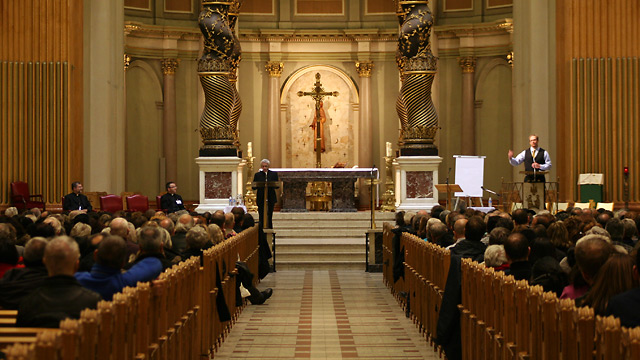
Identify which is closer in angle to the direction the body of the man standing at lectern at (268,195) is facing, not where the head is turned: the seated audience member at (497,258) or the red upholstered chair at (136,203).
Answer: the seated audience member

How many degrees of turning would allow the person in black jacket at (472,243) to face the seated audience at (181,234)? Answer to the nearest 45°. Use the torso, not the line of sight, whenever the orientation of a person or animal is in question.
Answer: approximately 90° to their left

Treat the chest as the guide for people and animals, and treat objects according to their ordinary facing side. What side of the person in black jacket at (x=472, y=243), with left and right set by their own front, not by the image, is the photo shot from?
back

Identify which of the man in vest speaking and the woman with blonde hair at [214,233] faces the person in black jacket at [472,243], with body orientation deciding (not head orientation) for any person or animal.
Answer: the man in vest speaking

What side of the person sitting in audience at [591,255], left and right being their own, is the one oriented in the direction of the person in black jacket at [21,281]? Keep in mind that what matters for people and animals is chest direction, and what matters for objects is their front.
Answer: left

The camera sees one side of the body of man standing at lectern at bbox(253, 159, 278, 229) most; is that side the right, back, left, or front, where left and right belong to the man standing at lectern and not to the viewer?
front

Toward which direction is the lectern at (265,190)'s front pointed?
toward the camera

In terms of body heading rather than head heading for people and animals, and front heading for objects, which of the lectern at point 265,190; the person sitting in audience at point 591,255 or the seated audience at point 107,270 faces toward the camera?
the lectern

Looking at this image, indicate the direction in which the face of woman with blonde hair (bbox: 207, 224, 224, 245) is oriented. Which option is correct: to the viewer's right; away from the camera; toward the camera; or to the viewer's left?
away from the camera

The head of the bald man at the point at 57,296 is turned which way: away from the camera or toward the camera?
away from the camera

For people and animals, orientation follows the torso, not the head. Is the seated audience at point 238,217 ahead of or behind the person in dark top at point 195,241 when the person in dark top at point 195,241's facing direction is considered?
ahead

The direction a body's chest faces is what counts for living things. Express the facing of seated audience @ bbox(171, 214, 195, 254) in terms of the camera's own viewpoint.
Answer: facing away from the viewer

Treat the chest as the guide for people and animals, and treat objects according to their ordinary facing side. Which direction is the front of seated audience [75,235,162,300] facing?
away from the camera

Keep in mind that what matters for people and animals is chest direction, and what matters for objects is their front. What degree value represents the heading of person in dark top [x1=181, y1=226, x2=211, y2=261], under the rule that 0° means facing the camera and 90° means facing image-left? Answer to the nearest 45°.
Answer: approximately 180°

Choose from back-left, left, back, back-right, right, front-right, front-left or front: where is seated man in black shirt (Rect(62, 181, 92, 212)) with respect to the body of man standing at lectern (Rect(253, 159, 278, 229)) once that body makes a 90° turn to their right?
front

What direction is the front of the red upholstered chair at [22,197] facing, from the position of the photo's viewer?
facing the viewer and to the right of the viewer

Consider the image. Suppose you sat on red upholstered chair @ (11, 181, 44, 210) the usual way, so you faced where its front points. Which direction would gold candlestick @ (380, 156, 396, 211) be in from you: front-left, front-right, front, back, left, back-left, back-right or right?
front-left

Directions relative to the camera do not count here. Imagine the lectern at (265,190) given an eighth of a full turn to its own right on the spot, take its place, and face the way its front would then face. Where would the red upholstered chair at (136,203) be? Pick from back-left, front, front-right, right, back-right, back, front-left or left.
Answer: right
